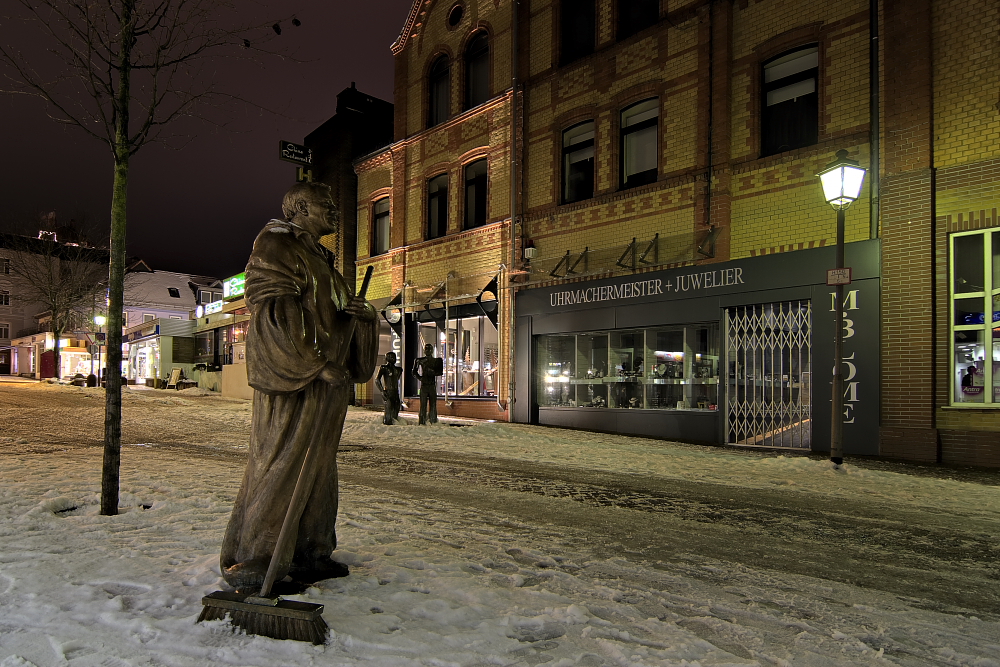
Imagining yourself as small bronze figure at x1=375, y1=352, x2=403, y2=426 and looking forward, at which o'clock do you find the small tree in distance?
The small tree in distance is roughly at 5 o'clock from the small bronze figure.

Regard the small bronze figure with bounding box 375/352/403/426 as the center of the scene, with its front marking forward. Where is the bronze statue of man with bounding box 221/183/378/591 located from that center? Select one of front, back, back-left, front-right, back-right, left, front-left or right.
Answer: front

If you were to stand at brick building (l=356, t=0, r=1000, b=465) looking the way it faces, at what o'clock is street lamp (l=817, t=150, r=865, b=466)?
The street lamp is roughly at 10 o'clock from the brick building.

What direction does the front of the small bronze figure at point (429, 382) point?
toward the camera

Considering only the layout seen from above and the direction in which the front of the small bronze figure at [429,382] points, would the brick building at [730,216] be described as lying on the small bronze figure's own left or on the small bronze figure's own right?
on the small bronze figure's own left

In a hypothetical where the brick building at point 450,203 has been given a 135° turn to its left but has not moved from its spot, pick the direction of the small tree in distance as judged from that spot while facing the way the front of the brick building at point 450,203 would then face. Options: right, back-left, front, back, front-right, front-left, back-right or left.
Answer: back-left

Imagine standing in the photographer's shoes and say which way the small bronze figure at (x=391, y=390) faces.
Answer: facing the viewer

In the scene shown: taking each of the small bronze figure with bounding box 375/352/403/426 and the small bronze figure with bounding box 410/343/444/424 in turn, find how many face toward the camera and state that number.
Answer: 2

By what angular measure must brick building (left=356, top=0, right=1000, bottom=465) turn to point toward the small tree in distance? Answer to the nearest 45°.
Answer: approximately 90° to its right

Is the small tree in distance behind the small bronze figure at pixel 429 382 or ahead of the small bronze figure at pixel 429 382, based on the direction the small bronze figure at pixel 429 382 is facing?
behind

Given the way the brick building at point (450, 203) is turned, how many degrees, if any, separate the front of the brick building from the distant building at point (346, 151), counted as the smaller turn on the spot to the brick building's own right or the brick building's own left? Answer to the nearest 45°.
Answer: approximately 90° to the brick building's own right

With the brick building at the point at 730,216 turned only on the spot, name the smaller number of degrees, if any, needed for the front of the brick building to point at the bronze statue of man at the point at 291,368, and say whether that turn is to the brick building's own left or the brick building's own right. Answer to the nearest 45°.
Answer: approximately 45° to the brick building's own left

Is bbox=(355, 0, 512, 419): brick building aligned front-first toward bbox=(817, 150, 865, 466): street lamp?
no

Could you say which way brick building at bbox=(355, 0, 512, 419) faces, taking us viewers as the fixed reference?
facing the viewer and to the left of the viewer
